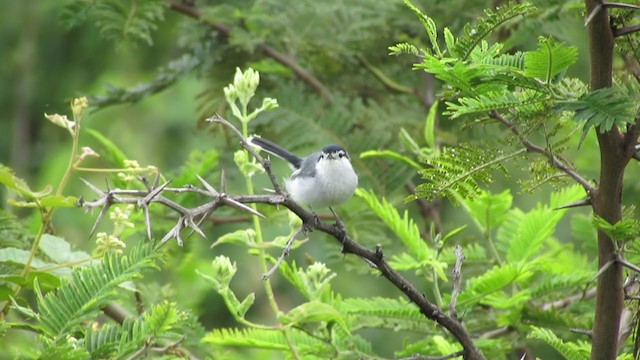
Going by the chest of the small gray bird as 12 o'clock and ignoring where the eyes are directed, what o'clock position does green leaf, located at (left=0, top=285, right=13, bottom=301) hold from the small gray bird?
The green leaf is roughly at 3 o'clock from the small gray bird.

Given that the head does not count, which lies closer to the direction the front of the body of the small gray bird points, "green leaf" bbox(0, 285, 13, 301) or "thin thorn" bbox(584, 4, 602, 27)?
the thin thorn

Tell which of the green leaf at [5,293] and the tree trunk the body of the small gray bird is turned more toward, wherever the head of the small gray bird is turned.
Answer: the tree trunk

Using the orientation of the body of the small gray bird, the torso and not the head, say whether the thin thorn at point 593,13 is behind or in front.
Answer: in front

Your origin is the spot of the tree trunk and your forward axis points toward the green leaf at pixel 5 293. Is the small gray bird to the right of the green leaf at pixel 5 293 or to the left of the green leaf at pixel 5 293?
right

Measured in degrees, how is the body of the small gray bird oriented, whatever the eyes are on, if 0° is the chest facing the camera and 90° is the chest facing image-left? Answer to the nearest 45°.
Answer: approximately 315°
